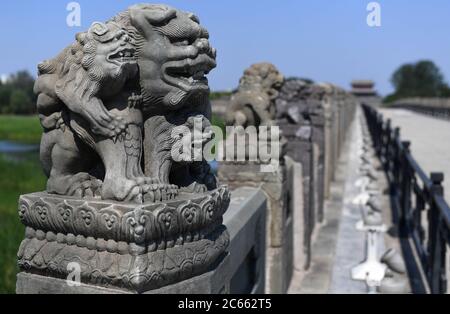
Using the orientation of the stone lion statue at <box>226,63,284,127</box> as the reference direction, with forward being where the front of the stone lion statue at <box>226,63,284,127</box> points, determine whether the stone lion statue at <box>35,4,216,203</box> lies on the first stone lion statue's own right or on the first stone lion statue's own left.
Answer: on the first stone lion statue's own right

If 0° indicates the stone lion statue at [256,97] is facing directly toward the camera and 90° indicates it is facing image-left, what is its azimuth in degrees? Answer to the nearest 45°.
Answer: approximately 270°

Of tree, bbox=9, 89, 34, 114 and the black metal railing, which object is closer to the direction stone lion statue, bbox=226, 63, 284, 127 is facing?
the black metal railing

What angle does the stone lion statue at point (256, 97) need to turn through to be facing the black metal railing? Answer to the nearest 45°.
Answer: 0° — it already faces it

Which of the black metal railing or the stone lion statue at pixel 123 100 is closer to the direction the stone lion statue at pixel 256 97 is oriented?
the black metal railing
